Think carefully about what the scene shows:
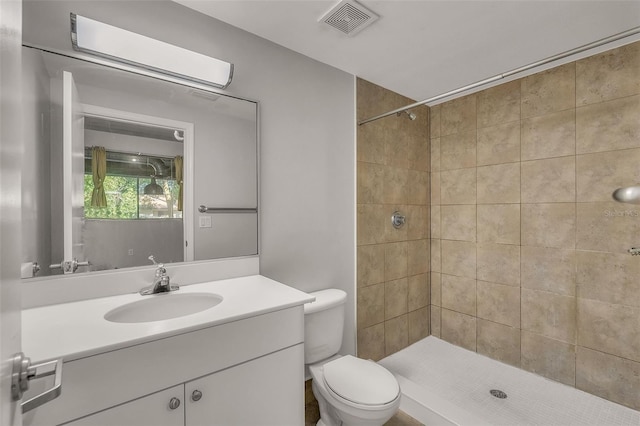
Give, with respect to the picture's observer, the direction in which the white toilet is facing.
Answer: facing the viewer and to the right of the viewer

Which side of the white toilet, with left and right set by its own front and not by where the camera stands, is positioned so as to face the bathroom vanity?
right

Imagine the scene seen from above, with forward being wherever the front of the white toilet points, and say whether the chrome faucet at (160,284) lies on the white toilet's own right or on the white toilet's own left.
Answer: on the white toilet's own right
